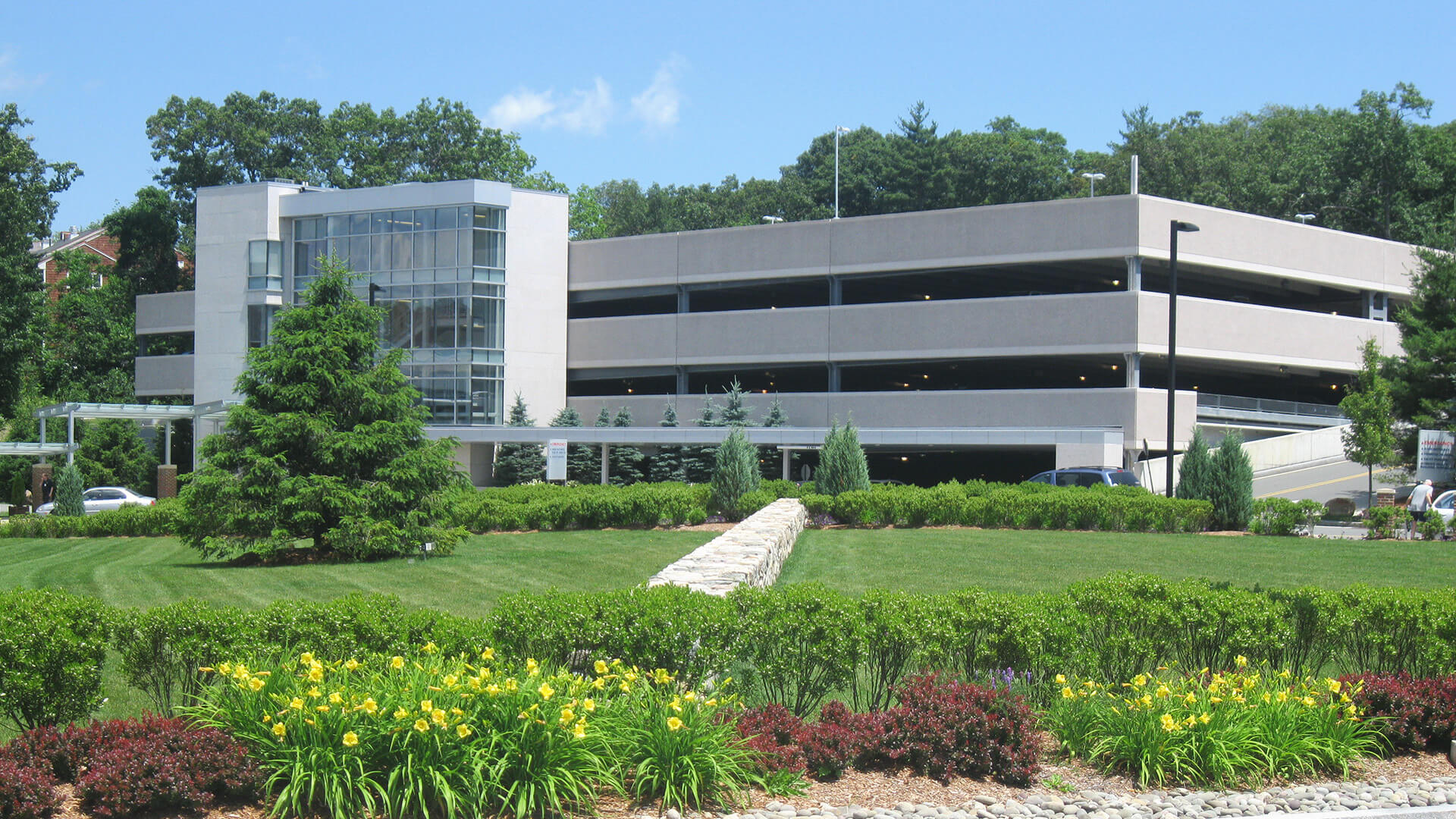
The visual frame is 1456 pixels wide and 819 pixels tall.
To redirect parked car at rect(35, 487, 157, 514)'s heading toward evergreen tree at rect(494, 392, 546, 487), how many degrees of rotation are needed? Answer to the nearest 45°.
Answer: approximately 180°

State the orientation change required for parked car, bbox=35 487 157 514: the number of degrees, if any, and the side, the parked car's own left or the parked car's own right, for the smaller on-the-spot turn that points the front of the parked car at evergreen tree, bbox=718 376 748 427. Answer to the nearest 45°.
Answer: approximately 135° to the parked car's own left

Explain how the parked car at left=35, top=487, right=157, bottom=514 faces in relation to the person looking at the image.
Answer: facing to the left of the viewer

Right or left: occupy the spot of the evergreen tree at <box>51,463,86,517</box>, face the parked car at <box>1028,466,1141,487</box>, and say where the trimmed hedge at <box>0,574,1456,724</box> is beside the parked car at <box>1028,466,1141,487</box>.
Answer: right

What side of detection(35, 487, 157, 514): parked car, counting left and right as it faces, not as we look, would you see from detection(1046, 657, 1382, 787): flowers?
left

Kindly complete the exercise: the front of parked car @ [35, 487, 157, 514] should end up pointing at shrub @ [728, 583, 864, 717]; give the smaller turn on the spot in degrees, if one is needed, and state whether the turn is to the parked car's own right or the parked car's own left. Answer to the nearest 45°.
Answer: approximately 90° to the parked car's own left

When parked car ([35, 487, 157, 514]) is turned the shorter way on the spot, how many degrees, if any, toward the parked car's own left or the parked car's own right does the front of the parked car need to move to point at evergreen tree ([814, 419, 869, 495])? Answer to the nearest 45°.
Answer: approximately 135° to the parked car's own left

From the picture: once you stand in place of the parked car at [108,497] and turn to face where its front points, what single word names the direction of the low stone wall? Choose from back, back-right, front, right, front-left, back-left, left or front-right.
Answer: left

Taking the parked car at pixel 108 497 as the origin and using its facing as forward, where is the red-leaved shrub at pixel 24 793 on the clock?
The red-leaved shrub is roughly at 9 o'clock from the parked car.
